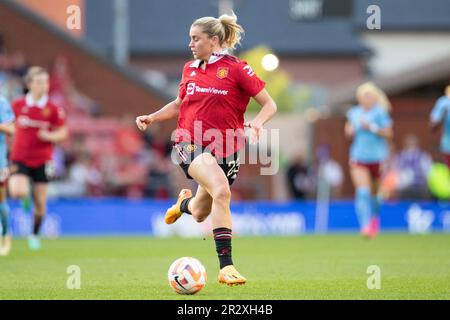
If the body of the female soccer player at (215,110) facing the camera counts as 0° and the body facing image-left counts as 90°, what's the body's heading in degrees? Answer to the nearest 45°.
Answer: approximately 45°

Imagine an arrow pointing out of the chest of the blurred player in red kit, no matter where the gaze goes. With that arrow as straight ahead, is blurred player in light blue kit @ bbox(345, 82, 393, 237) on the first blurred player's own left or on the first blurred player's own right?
on the first blurred player's own left

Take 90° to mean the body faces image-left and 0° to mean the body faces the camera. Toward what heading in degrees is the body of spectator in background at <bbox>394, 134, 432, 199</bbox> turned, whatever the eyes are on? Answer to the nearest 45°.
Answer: approximately 0°

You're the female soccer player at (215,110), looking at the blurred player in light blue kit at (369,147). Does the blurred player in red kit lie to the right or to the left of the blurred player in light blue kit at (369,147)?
left

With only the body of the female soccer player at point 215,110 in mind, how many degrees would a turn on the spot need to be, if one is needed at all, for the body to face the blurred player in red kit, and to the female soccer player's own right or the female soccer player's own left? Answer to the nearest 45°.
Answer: approximately 90° to the female soccer player's own right

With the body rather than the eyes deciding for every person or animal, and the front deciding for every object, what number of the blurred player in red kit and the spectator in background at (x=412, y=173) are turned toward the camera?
2
